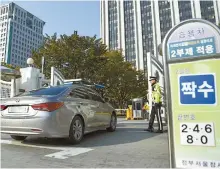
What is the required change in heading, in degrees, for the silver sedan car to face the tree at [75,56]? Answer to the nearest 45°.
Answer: approximately 45° to its left

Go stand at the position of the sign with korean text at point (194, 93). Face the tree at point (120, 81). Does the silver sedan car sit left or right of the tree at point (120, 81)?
left

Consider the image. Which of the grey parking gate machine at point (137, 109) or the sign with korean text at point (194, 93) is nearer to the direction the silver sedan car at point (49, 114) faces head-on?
the grey parking gate machine

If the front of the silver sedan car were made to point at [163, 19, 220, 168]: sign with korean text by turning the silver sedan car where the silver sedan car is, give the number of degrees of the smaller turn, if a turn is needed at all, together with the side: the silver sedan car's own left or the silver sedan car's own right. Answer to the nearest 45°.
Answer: approximately 90° to the silver sedan car's own right

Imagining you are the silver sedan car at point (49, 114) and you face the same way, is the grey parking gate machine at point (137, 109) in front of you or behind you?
in front

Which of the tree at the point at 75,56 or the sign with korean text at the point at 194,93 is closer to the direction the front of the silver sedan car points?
the tree

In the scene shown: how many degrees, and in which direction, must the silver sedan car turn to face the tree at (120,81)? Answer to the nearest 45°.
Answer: approximately 45° to its left

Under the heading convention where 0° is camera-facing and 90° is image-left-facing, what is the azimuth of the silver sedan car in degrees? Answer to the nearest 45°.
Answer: approximately 225°
